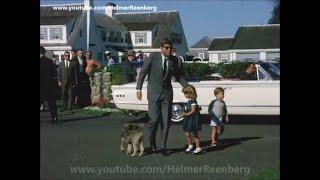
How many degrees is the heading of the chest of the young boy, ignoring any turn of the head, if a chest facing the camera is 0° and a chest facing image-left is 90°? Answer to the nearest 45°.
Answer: approximately 315°

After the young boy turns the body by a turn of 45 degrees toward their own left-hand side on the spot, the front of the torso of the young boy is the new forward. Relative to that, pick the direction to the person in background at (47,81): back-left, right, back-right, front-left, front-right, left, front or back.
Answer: back

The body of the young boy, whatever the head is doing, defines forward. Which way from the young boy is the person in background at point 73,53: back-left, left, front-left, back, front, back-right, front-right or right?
back-right

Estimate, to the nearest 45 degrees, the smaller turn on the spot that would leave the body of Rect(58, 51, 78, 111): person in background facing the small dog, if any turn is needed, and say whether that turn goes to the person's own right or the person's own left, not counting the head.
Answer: approximately 45° to the person's own left

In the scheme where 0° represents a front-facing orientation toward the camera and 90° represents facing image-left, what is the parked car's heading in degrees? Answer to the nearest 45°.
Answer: approximately 270°

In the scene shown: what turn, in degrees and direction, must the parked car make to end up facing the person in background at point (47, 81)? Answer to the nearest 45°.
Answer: approximately 180°

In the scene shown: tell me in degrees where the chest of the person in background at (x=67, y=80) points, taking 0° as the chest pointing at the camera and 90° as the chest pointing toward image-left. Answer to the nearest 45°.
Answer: approximately 0°

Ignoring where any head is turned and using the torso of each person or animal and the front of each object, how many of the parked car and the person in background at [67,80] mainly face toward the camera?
1

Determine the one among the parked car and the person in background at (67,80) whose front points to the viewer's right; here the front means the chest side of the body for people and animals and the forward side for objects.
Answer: the parked car
